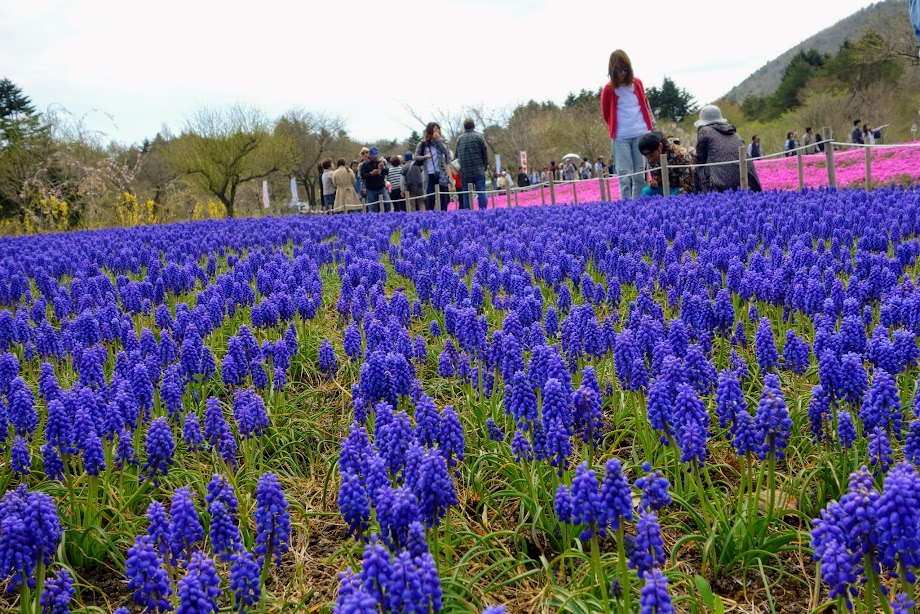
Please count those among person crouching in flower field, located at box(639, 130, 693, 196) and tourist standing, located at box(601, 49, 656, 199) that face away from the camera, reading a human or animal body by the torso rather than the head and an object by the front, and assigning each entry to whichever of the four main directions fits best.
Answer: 0

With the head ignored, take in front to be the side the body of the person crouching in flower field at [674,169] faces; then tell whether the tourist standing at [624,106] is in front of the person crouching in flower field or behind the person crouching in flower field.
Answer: in front

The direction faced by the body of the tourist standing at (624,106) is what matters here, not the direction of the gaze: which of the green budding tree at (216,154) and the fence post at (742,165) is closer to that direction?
the fence post

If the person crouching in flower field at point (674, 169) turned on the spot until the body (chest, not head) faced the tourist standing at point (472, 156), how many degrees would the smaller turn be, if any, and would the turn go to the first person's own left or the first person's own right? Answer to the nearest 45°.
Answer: approximately 90° to the first person's own right

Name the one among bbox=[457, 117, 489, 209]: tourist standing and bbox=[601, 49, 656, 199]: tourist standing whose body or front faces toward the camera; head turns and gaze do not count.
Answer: bbox=[601, 49, 656, 199]: tourist standing

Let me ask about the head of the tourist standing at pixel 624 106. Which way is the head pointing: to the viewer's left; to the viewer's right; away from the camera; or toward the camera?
toward the camera

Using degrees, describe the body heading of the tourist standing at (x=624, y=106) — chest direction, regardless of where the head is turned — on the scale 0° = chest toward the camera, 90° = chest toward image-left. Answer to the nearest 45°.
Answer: approximately 0°

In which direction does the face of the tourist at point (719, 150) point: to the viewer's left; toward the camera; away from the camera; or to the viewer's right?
away from the camera

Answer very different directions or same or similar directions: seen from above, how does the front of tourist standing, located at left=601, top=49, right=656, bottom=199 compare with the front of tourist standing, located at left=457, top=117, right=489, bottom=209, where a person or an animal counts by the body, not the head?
very different directions

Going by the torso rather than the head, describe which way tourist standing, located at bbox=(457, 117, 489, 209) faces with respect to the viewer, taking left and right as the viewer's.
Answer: facing away from the viewer

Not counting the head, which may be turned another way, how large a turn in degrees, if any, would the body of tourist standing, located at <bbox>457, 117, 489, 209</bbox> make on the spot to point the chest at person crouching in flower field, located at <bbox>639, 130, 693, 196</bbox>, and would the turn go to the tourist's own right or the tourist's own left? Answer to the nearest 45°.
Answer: approximately 135° to the tourist's own right

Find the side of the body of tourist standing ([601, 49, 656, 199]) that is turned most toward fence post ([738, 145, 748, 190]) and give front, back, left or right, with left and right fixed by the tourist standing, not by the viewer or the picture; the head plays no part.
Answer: left

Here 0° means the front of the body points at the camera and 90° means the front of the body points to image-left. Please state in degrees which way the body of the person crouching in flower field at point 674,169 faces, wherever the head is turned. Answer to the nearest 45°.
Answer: approximately 45°
